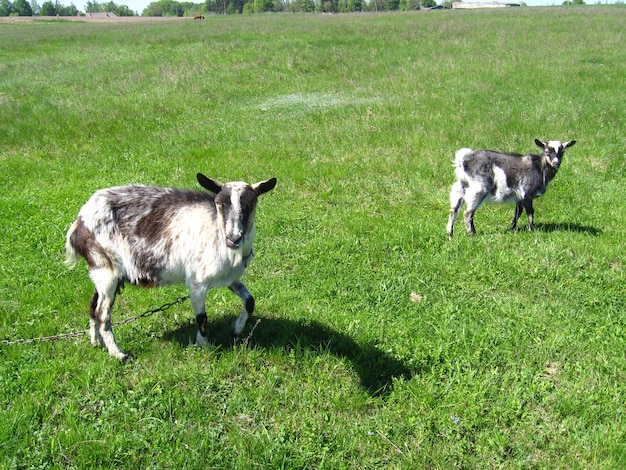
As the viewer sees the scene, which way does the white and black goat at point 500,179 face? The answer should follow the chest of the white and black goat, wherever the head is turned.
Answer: to the viewer's right

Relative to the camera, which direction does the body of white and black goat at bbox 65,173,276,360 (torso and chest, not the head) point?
to the viewer's right

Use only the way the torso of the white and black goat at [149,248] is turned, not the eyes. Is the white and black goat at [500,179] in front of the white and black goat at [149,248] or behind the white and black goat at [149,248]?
in front

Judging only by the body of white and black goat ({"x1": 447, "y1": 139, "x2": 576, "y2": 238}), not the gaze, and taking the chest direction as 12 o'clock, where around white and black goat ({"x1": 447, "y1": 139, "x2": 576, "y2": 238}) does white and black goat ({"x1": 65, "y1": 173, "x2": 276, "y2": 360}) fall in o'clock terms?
white and black goat ({"x1": 65, "y1": 173, "x2": 276, "y2": 360}) is roughly at 4 o'clock from white and black goat ({"x1": 447, "y1": 139, "x2": 576, "y2": 238}).

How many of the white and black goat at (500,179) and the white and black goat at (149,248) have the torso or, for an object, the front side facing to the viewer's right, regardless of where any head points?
2
